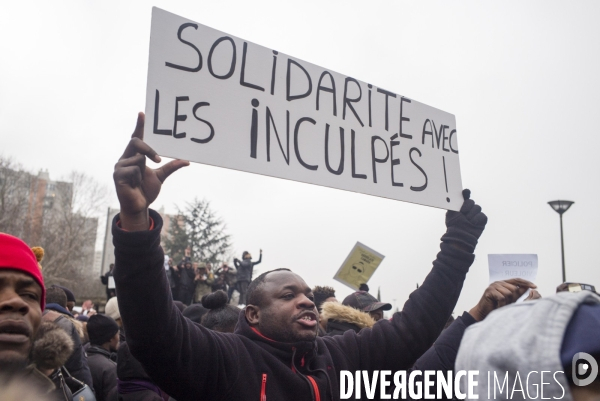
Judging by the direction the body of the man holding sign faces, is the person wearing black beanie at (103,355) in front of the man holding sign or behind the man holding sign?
behind

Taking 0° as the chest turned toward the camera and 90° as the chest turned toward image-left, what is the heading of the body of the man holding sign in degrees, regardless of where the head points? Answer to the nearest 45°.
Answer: approximately 315°

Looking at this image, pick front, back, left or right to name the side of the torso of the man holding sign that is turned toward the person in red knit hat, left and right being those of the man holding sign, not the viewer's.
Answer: right

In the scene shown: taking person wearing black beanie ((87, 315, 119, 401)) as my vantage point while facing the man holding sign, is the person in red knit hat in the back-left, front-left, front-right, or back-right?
front-right

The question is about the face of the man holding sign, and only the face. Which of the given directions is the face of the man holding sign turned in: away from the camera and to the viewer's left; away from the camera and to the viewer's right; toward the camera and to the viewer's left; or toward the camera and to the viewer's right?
toward the camera and to the viewer's right

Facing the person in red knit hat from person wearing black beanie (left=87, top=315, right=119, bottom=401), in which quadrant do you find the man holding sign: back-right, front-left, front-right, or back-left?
front-left
